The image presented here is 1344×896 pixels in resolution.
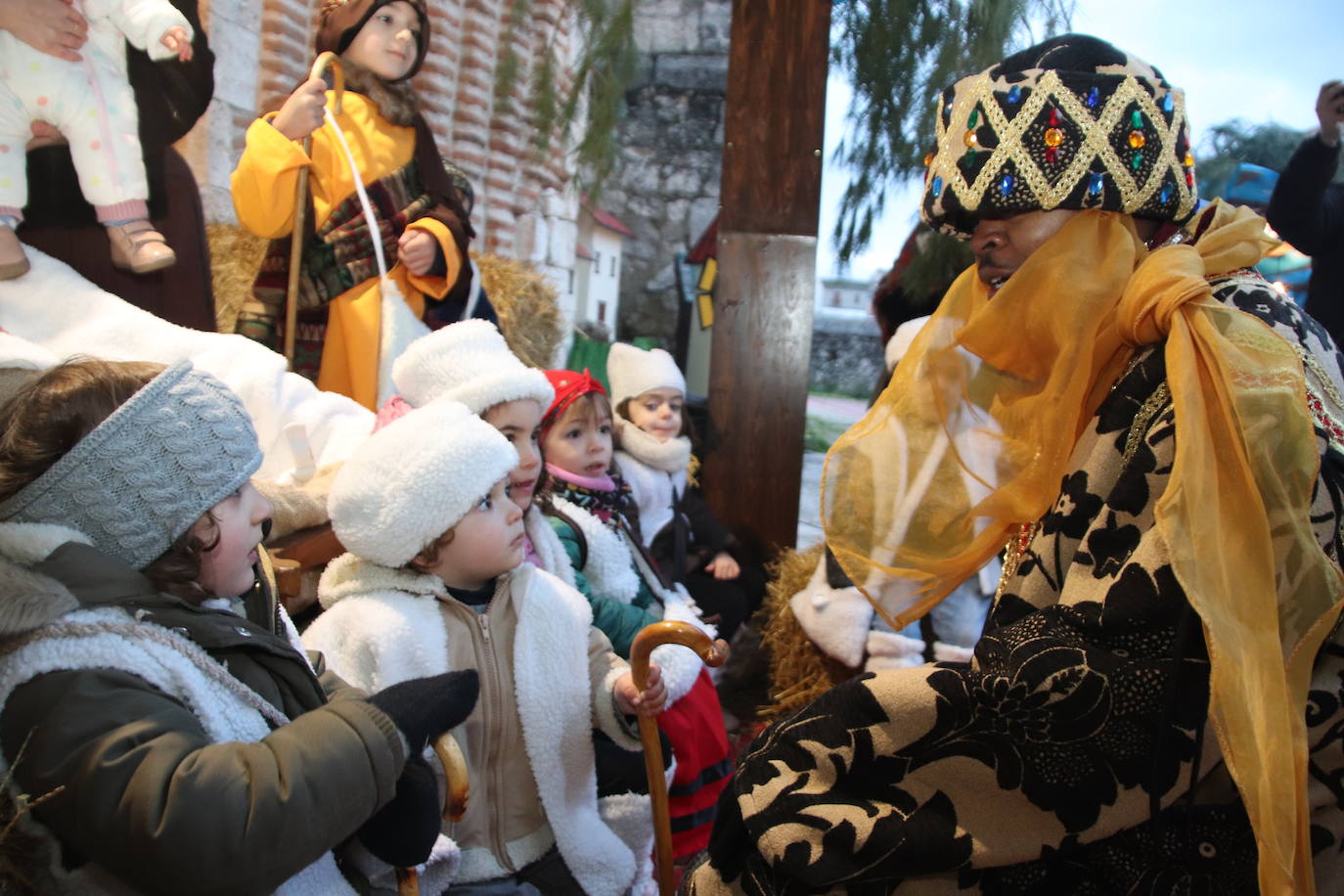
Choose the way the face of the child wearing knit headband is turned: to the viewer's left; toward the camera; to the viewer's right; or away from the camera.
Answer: to the viewer's right

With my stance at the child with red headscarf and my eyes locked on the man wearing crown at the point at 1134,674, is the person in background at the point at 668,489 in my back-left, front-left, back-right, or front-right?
back-left

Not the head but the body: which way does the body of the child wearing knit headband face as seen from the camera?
to the viewer's right

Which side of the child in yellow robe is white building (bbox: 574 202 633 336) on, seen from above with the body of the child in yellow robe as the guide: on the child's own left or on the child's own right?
on the child's own left

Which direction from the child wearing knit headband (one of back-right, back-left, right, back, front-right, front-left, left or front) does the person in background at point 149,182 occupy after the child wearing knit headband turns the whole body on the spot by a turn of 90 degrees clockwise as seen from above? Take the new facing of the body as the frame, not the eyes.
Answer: back

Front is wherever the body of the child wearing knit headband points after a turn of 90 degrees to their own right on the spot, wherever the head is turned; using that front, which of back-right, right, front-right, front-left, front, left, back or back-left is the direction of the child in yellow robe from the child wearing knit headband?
back

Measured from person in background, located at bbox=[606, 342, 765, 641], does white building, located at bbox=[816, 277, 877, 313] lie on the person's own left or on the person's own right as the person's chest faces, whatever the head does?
on the person's own left

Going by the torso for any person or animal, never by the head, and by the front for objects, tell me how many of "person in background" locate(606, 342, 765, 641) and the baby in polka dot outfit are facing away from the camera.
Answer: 0

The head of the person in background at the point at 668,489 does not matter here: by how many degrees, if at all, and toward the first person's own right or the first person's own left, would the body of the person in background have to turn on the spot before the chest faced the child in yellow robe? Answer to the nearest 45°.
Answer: approximately 90° to the first person's own right

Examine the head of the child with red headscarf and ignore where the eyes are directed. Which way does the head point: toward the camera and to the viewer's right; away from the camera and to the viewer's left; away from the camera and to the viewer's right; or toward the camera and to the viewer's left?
toward the camera and to the viewer's right

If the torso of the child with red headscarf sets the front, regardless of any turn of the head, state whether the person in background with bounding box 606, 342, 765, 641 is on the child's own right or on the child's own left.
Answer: on the child's own left

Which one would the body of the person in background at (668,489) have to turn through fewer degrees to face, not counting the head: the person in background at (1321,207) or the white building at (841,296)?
the person in background
